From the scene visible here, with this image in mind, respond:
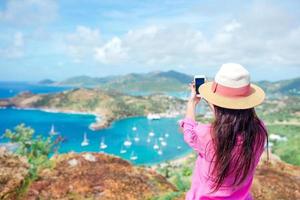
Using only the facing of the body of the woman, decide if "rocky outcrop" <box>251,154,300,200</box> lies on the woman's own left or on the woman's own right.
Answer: on the woman's own right

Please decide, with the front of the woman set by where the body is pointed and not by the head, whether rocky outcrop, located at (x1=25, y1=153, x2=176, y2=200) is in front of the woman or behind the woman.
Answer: in front

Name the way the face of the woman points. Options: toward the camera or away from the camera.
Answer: away from the camera

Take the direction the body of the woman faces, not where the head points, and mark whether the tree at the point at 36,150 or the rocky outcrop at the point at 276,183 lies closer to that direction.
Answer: the tree

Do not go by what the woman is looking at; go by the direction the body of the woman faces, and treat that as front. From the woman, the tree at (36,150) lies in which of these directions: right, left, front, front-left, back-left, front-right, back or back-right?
front

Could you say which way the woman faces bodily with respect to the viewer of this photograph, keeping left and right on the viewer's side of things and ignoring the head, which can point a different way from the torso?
facing away from the viewer and to the left of the viewer

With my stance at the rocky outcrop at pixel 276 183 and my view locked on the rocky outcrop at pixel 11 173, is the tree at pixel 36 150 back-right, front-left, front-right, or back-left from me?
front-right
